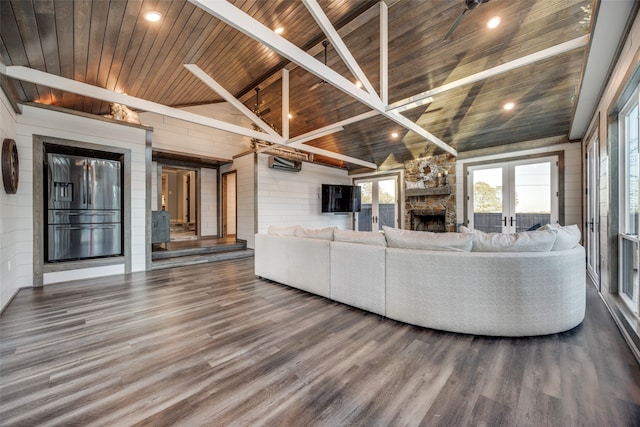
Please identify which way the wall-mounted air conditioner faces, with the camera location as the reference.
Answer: facing the viewer and to the right of the viewer

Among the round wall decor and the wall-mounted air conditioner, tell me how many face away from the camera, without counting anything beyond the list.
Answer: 0

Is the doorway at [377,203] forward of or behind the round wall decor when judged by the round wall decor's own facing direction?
forward

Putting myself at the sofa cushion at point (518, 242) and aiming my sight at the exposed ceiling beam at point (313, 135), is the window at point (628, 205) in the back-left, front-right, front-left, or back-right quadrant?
back-right

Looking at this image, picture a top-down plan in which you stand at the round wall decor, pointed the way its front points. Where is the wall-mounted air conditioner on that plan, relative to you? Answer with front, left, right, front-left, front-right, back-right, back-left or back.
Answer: front

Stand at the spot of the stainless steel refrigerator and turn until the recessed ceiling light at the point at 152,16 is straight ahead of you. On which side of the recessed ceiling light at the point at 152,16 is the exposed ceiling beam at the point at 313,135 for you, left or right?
left

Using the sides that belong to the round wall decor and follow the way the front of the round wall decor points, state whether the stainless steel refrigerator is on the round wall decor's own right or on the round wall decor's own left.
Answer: on the round wall decor's own left

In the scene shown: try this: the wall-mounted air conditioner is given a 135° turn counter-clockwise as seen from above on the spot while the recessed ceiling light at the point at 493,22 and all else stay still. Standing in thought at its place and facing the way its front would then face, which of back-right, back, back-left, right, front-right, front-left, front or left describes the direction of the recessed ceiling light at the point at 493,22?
back-right

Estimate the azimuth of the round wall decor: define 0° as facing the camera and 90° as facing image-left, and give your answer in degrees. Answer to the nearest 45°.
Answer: approximately 270°

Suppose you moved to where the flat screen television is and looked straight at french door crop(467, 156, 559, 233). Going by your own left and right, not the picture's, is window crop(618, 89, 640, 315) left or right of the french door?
right

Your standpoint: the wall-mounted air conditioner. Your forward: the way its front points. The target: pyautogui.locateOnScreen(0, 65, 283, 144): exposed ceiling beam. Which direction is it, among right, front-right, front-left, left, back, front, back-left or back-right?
right

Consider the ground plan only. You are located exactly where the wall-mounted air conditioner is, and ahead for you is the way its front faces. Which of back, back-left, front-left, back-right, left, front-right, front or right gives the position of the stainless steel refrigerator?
right

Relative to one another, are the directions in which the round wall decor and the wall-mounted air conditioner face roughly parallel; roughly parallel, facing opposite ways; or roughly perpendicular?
roughly perpendicular
